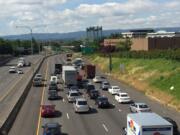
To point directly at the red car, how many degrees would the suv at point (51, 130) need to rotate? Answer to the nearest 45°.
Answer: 0° — it already faces it

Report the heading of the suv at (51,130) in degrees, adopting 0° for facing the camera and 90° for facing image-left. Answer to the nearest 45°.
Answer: approximately 180°
